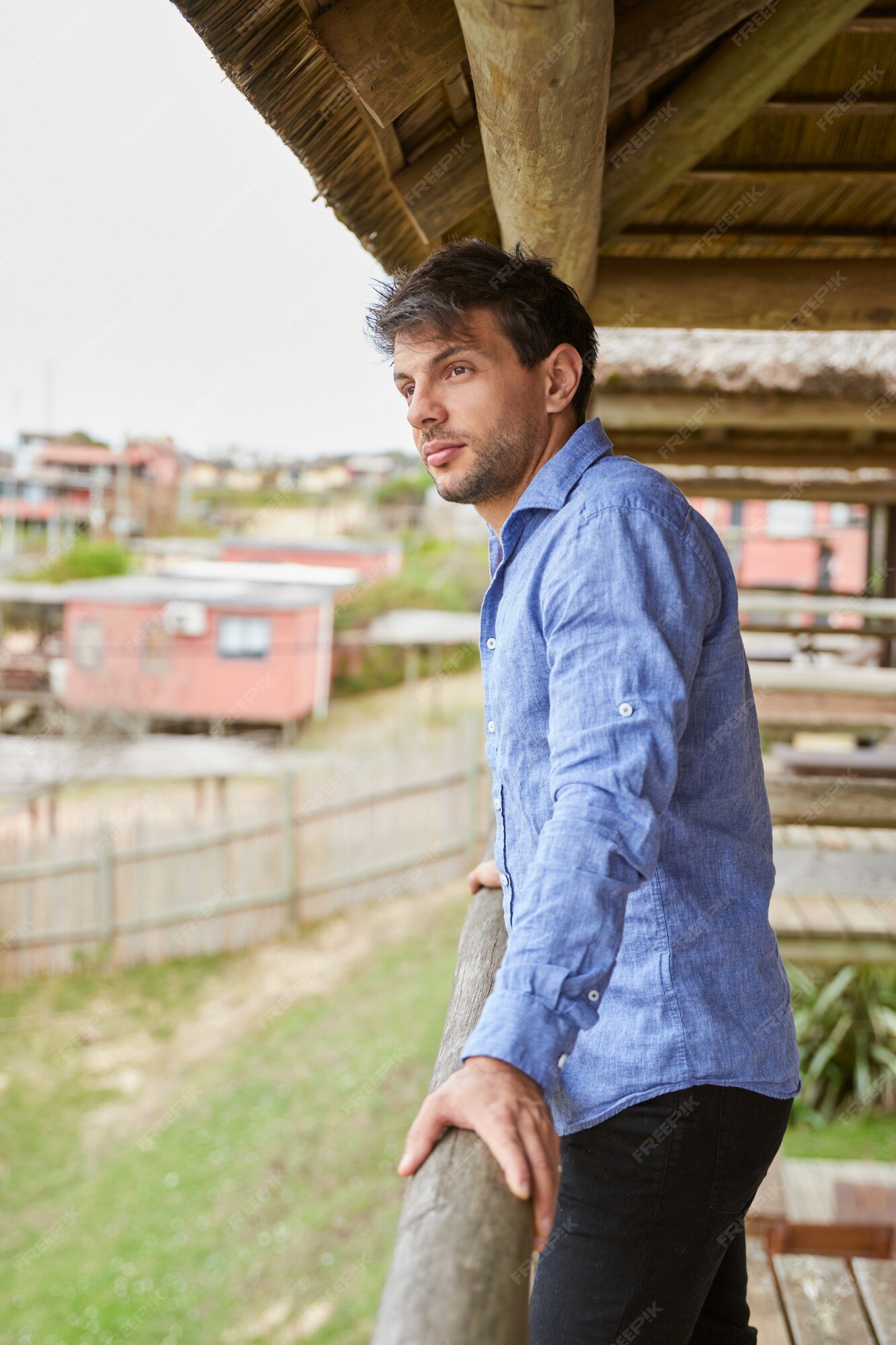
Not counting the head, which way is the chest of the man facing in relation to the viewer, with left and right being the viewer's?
facing to the left of the viewer

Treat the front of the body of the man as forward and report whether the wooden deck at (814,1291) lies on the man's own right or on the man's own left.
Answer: on the man's own right

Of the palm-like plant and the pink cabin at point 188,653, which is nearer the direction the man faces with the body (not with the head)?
the pink cabin

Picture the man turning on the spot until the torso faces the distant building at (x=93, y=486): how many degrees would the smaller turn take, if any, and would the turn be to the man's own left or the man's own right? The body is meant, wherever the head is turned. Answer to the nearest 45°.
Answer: approximately 45° to the man's own right
